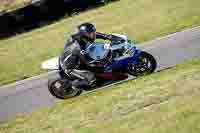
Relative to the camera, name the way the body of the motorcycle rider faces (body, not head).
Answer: to the viewer's right
